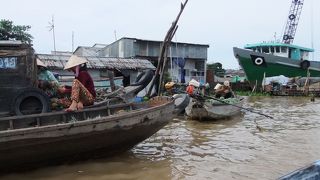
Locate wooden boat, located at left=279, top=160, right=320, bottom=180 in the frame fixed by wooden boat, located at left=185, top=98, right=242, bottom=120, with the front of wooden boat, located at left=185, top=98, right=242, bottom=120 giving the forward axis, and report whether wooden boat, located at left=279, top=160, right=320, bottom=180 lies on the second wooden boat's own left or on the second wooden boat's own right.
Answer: on the second wooden boat's own left

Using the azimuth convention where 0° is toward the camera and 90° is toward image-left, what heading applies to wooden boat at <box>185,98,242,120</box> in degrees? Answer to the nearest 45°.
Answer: approximately 45°

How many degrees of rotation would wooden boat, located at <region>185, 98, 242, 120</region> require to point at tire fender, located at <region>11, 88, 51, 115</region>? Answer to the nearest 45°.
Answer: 0° — it already faces it
